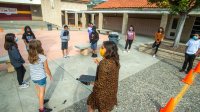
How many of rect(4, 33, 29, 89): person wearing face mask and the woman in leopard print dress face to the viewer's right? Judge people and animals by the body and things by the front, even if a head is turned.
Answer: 1

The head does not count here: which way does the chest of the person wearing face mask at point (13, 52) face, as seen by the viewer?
to the viewer's right

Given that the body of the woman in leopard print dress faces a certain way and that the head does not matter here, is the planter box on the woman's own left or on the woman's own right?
on the woman's own right

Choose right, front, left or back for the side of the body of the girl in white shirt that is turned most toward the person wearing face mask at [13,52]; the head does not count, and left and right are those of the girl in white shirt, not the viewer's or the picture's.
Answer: left

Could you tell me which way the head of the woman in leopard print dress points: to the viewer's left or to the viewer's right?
to the viewer's left

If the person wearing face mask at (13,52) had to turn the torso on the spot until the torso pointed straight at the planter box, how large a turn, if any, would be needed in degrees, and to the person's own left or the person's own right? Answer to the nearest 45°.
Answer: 0° — they already face it

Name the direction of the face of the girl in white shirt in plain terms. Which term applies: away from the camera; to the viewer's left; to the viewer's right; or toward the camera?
away from the camera

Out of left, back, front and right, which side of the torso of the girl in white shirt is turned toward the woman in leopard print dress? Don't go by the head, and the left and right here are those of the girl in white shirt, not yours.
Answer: right
